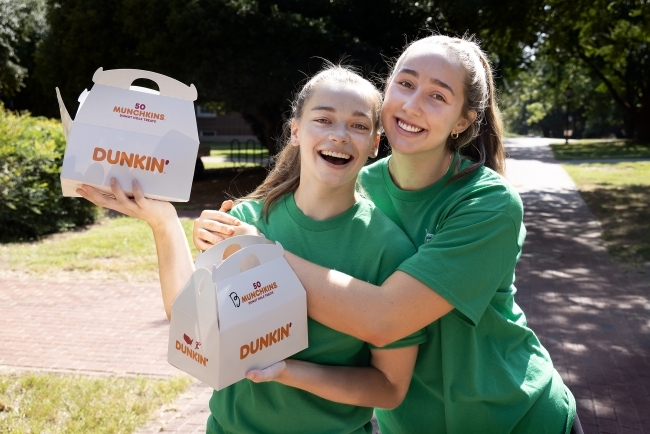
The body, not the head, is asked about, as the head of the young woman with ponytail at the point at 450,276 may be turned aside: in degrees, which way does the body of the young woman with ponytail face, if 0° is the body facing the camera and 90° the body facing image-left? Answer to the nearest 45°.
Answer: approximately 45°

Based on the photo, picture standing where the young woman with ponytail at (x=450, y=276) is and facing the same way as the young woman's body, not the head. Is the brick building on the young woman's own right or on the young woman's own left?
on the young woman's own right

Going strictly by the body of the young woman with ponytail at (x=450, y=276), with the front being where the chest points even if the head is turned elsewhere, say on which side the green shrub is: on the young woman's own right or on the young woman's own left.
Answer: on the young woman's own right
